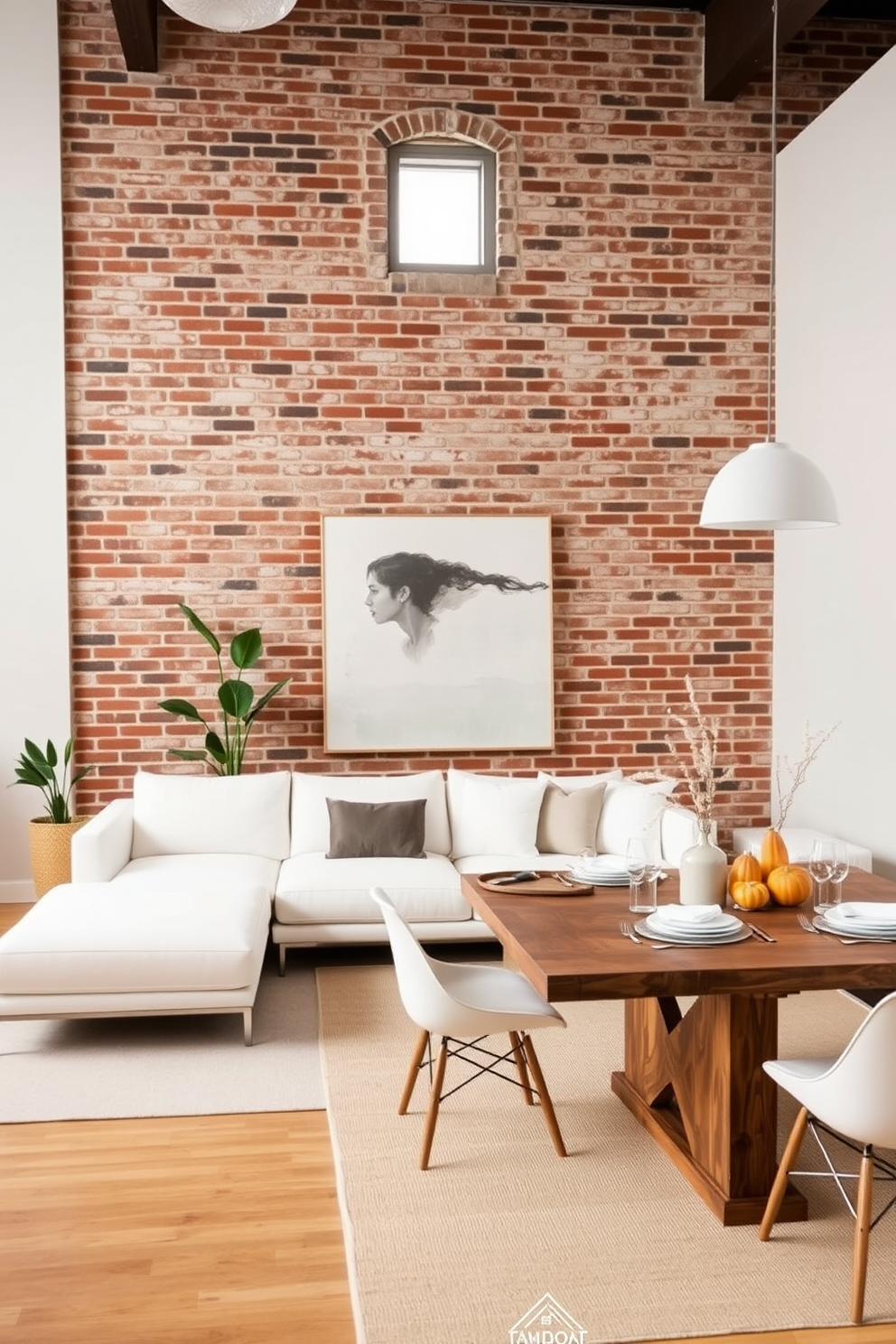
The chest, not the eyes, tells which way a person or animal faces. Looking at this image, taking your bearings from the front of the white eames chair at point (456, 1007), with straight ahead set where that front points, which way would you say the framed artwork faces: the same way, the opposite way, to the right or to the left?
to the right

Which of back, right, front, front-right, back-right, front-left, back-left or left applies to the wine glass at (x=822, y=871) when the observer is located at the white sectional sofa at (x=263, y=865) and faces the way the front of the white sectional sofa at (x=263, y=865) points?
front-left

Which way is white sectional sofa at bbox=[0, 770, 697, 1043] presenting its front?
toward the camera

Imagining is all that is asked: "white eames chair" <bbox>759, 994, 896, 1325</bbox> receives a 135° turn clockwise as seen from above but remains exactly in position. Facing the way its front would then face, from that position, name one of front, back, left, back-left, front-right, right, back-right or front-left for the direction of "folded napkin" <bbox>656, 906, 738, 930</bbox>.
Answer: back-left

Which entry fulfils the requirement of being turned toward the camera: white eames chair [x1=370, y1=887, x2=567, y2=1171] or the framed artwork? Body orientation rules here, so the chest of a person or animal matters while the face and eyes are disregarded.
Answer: the framed artwork

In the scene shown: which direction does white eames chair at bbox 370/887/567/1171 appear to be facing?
to the viewer's right

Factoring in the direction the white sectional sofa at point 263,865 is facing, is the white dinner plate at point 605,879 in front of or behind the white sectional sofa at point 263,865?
in front

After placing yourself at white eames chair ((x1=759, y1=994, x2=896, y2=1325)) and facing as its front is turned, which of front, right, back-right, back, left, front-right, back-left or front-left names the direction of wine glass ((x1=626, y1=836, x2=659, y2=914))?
front

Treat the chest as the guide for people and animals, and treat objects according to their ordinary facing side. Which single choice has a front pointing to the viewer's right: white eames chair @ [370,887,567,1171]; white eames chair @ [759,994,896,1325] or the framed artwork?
white eames chair @ [370,887,567,1171]

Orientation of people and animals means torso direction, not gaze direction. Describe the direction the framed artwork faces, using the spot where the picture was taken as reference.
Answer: facing the viewer

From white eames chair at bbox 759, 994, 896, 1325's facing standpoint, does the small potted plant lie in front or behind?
in front

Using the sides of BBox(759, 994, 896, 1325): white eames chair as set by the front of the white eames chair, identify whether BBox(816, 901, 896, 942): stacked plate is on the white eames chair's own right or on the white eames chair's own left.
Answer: on the white eames chair's own right

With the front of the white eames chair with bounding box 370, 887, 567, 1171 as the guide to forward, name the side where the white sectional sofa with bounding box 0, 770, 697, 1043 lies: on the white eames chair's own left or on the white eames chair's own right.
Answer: on the white eames chair's own left

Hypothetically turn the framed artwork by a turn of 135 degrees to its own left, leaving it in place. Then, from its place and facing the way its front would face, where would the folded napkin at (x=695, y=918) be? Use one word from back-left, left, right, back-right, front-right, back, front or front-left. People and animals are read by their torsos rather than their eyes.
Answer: back-right

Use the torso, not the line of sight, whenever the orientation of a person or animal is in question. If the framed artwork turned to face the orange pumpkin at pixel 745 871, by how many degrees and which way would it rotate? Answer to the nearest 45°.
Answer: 0° — it already faces it

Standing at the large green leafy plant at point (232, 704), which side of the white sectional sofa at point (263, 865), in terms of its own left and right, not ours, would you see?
back

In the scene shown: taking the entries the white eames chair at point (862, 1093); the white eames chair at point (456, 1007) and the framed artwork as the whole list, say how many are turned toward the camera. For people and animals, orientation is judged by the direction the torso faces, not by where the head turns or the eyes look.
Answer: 1

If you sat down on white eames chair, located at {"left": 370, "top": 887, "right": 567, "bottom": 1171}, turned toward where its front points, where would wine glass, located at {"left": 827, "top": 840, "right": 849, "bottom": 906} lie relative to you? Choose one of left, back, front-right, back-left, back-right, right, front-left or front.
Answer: front
